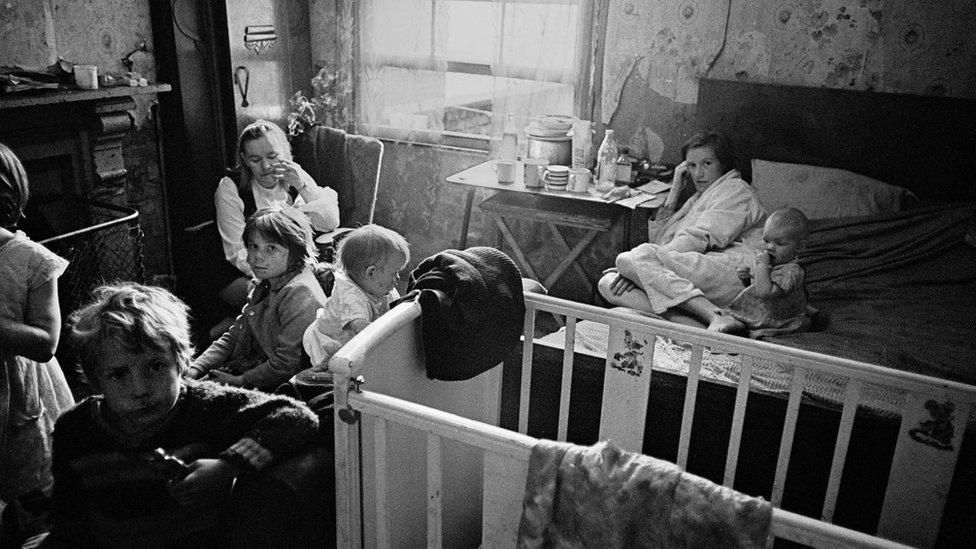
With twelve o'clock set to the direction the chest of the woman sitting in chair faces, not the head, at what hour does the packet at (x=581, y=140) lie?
The packet is roughly at 9 o'clock from the woman sitting in chair.

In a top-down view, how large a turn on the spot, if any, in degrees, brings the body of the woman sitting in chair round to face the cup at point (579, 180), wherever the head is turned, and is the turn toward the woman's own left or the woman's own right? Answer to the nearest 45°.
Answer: approximately 90° to the woman's own left

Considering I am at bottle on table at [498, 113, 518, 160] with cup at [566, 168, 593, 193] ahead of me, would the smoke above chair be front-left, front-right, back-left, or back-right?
back-right

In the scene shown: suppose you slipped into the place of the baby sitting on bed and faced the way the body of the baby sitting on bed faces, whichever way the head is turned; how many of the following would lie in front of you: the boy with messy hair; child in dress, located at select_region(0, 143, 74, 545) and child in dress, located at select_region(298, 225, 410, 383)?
3

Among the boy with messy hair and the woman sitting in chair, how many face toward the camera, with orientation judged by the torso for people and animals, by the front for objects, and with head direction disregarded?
2

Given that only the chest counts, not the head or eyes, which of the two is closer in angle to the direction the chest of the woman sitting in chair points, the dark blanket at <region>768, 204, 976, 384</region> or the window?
the dark blanket

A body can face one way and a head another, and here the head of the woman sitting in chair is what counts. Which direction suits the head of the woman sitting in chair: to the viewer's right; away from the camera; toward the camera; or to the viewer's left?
toward the camera

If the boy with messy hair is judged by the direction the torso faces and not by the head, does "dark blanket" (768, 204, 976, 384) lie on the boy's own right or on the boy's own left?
on the boy's own left

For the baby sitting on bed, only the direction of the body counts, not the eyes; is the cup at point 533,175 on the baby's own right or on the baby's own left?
on the baby's own right

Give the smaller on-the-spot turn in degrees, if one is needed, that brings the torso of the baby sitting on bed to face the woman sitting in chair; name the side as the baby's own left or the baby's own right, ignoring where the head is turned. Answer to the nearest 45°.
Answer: approximately 45° to the baby's own right

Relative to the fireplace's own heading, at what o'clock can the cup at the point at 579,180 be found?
The cup is roughly at 11 o'clock from the fireplace.

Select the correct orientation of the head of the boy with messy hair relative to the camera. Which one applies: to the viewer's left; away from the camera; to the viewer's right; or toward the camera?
toward the camera

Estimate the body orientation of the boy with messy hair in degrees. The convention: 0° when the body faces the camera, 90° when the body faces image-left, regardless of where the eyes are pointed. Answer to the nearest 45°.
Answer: approximately 0°

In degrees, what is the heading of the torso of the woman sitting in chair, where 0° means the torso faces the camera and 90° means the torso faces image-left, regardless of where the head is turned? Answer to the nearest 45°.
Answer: approximately 0°

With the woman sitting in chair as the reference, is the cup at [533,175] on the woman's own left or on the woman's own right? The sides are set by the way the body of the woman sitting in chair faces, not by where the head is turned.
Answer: on the woman's own left
